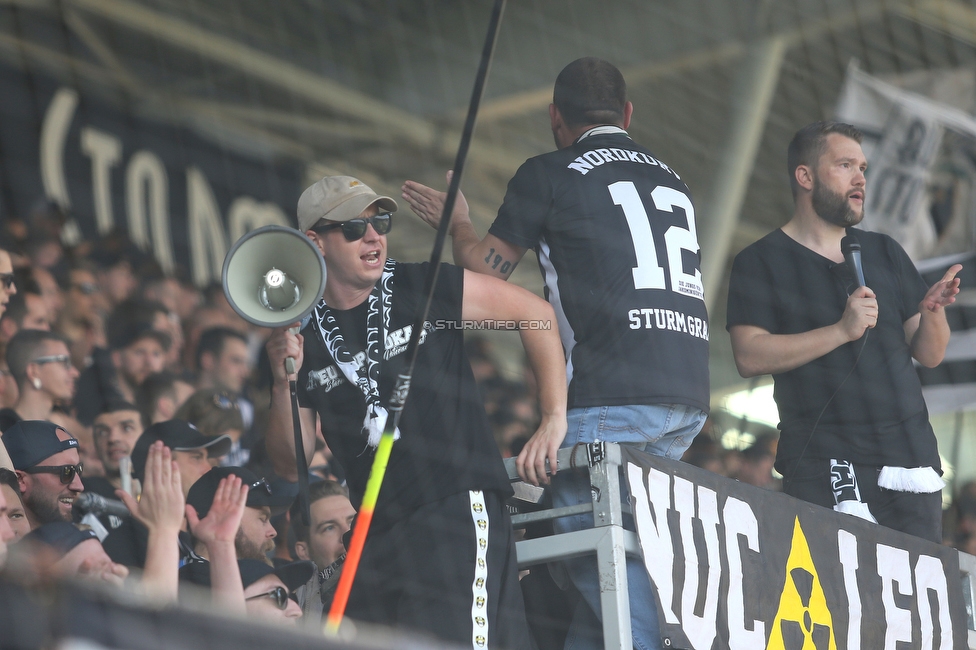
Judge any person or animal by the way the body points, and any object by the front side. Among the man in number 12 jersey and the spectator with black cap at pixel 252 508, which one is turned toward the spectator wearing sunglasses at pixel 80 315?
the man in number 12 jersey

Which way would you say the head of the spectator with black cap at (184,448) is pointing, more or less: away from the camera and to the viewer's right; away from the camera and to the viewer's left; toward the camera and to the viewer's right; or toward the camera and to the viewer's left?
toward the camera and to the viewer's right
